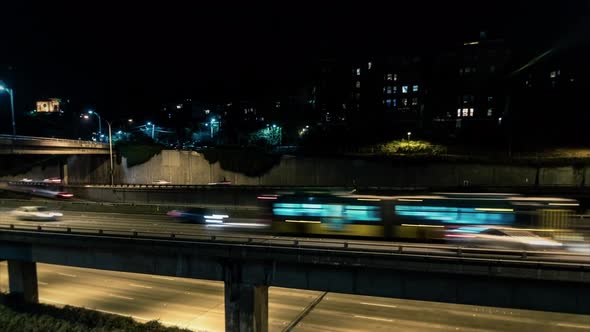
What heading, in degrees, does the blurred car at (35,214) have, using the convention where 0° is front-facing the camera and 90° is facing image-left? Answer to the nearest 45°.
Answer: approximately 270°

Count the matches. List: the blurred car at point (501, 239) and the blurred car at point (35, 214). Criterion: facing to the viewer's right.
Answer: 2

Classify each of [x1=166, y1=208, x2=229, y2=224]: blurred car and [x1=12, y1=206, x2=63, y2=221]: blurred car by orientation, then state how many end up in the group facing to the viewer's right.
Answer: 2

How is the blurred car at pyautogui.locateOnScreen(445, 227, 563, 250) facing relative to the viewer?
to the viewer's right

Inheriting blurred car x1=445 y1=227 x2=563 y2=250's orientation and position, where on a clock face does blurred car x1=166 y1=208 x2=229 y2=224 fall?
blurred car x1=166 y1=208 x2=229 y2=224 is roughly at 6 o'clock from blurred car x1=445 y1=227 x2=563 y2=250.

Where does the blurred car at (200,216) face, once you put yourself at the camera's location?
facing to the right of the viewer
